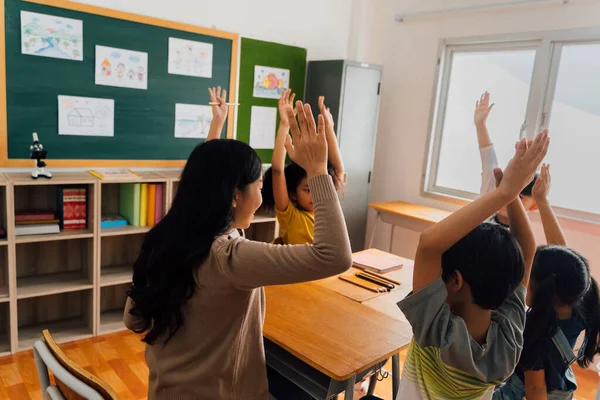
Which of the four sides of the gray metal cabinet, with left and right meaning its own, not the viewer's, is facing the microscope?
right

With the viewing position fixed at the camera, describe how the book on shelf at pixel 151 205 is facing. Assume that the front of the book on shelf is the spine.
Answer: facing the viewer

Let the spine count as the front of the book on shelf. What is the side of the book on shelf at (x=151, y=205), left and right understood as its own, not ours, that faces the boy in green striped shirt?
front

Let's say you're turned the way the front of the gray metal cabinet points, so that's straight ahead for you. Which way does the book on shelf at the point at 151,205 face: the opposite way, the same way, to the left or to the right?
the same way

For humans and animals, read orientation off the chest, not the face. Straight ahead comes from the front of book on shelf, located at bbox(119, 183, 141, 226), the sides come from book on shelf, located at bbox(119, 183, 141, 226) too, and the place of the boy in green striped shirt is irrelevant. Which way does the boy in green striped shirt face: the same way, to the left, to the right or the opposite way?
the opposite way

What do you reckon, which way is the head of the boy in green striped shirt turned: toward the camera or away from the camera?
away from the camera

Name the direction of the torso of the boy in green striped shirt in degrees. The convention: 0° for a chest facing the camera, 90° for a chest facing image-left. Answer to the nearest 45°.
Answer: approximately 135°

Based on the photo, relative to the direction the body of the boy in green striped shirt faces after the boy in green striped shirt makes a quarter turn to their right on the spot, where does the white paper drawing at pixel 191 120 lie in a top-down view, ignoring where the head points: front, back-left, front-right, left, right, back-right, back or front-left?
left

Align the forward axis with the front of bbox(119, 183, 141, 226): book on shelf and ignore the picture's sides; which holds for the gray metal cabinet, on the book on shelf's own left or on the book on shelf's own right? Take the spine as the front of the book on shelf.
on the book on shelf's own left

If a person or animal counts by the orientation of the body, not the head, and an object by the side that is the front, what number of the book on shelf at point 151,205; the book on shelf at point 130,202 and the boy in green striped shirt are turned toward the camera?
2

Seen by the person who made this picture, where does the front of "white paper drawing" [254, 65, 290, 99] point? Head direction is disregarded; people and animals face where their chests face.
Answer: facing the viewer and to the right of the viewer

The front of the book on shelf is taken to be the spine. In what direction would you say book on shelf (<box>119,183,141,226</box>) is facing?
toward the camera

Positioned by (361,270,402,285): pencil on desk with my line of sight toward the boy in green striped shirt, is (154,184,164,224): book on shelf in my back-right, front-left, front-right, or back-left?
back-right

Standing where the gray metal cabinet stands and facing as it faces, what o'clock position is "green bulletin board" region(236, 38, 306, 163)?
The green bulletin board is roughly at 4 o'clock from the gray metal cabinet.

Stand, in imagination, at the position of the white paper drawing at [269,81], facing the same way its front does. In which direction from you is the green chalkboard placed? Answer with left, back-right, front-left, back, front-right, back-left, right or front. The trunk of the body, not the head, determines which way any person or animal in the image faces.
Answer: right

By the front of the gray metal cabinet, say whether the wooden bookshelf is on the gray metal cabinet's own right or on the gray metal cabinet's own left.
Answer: on the gray metal cabinet's own right
